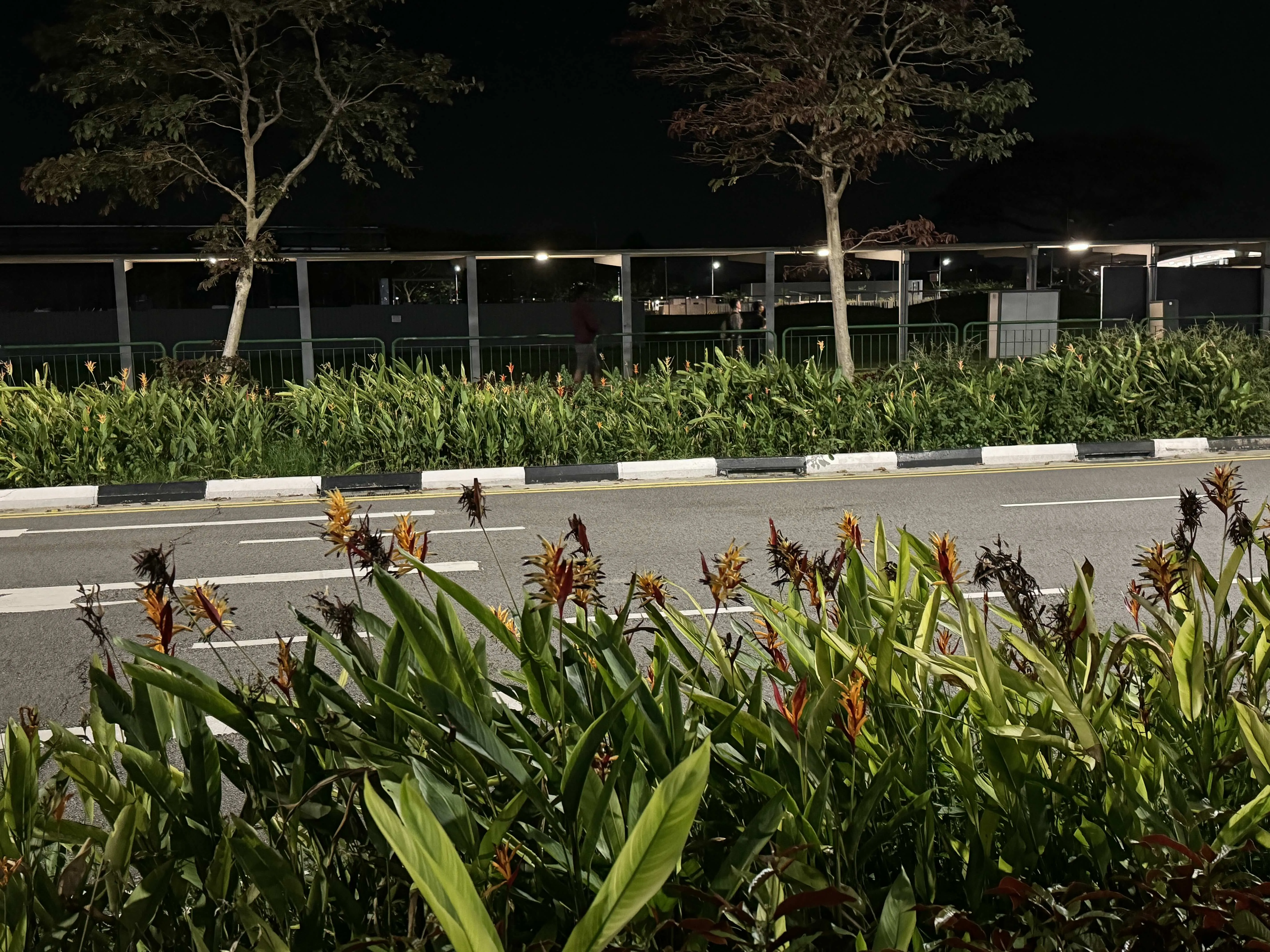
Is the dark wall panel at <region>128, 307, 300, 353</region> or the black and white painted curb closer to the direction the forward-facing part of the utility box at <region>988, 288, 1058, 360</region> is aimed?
the black and white painted curb

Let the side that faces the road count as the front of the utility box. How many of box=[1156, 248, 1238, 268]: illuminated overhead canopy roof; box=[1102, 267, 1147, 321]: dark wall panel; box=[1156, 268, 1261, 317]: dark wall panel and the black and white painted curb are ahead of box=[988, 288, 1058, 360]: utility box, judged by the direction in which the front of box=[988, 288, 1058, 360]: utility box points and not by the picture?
1

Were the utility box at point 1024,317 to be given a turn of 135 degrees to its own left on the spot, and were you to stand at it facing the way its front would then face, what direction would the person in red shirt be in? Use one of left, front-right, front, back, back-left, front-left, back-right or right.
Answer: back

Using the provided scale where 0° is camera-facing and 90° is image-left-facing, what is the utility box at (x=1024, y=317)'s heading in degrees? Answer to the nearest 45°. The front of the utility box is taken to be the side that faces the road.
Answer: approximately 0°

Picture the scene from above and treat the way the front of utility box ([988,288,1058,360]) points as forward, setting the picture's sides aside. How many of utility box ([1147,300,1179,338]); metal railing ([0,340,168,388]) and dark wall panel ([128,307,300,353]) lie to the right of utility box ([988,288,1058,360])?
2

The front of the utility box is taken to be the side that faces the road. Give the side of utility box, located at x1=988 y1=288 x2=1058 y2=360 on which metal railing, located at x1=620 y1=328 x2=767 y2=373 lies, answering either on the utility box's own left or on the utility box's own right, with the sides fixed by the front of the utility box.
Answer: on the utility box's own right

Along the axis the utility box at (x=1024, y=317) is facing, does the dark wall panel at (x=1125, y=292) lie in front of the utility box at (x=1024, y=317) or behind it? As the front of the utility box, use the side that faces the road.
behind

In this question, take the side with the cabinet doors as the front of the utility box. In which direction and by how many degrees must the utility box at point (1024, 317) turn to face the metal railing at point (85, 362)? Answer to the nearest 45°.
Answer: approximately 90° to its right

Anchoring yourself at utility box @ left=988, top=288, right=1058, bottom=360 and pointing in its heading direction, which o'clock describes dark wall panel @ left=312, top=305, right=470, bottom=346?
The dark wall panel is roughly at 4 o'clock from the utility box.

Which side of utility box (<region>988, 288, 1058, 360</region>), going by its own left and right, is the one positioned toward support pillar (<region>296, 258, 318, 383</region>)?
right

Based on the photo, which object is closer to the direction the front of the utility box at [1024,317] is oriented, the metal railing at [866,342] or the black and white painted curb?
the black and white painted curb

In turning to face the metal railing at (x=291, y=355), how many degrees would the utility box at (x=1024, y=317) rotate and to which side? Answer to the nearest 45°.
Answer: approximately 90° to its right

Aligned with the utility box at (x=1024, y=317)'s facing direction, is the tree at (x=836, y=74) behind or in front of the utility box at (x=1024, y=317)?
in front

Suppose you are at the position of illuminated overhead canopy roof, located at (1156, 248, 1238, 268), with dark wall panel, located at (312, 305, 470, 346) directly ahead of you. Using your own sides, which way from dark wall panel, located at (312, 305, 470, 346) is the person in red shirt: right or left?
left

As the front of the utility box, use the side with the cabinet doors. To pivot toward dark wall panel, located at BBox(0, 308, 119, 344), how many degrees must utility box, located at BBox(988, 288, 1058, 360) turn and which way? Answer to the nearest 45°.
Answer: approximately 90° to its right

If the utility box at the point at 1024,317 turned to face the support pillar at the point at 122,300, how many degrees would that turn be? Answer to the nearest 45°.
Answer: approximately 90° to its right
